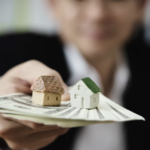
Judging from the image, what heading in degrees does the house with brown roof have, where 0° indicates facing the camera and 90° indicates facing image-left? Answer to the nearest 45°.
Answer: approximately 315°

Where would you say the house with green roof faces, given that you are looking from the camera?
facing the viewer and to the left of the viewer
